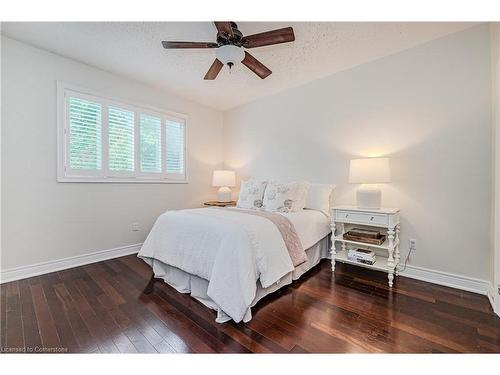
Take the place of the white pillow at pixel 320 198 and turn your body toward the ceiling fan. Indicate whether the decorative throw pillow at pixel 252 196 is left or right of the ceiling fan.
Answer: right

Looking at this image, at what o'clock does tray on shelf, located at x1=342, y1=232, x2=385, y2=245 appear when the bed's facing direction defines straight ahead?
The tray on shelf is roughly at 7 o'clock from the bed.

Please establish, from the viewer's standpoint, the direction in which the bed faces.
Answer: facing the viewer and to the left of the viewer

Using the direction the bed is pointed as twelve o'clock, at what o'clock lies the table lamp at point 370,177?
The table lamp is roughly at 7 o'clock from the bed.

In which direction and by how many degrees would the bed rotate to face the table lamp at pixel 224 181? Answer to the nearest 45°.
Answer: approximately 135° to its right

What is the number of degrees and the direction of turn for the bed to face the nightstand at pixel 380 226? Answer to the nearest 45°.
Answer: approximately 135° to its left

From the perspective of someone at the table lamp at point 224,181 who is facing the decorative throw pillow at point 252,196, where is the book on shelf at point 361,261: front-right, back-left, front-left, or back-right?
front-left

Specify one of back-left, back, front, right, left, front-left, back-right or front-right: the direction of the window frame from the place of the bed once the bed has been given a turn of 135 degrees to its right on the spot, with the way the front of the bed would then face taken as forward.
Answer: front-left

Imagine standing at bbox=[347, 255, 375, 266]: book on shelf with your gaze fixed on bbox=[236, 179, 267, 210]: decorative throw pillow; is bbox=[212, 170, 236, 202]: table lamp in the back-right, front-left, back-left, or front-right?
front-right
